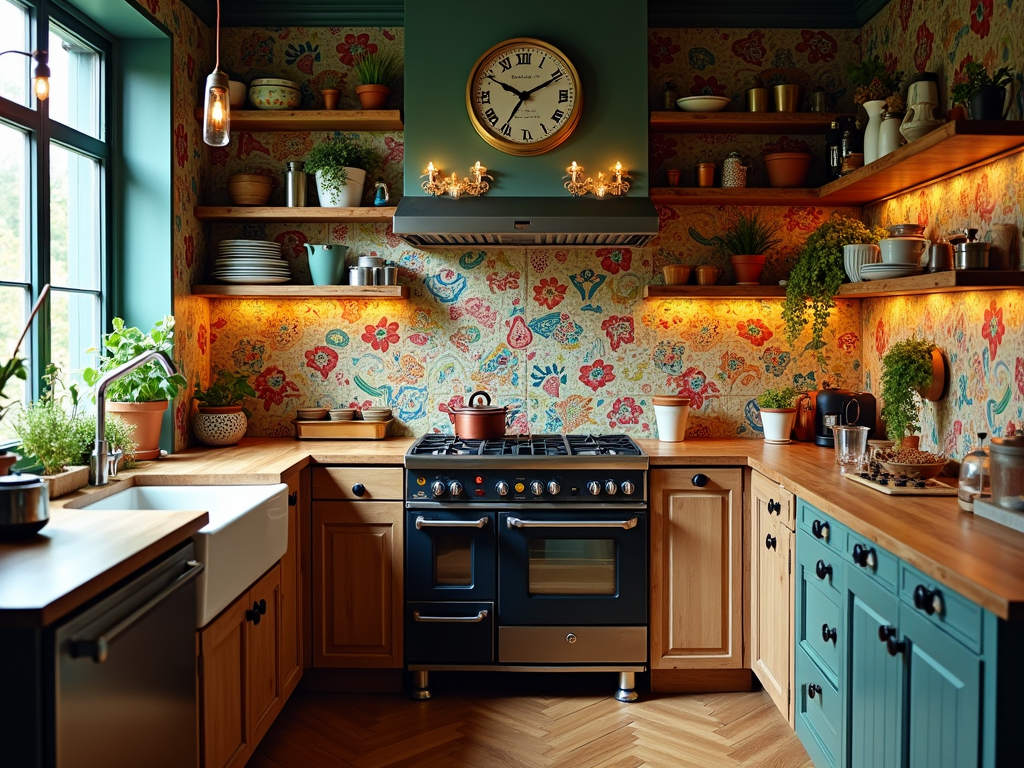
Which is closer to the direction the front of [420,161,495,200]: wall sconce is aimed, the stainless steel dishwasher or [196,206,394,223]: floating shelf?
the stainless steel dishwasher

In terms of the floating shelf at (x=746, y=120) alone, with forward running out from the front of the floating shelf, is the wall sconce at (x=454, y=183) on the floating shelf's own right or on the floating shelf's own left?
on the floating shelf's own right

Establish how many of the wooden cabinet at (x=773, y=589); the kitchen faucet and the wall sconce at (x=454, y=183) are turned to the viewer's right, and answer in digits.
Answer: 1

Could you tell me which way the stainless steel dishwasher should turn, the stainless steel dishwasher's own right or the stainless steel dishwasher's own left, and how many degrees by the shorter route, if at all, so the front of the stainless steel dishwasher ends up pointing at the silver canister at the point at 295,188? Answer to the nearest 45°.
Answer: approximately 135° to the stainless steel dishwasher's own left

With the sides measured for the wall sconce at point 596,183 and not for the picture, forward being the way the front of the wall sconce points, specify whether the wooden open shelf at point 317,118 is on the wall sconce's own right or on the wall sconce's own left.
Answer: on the wall sconce's own right

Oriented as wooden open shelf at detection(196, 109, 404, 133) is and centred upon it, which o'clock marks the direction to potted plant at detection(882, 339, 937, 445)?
The potted plant is roughly at 10 o'clock from the wooden open shelf.

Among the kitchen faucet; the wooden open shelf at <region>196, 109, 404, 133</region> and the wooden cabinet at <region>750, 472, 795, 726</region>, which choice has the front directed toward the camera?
the wooden open shelf

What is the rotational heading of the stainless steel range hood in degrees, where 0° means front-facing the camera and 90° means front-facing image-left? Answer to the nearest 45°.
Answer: approximately 0°

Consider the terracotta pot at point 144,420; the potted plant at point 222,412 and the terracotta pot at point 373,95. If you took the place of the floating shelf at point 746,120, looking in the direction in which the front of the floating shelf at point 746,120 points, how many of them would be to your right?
3

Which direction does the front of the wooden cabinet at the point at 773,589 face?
to the viewer's left
